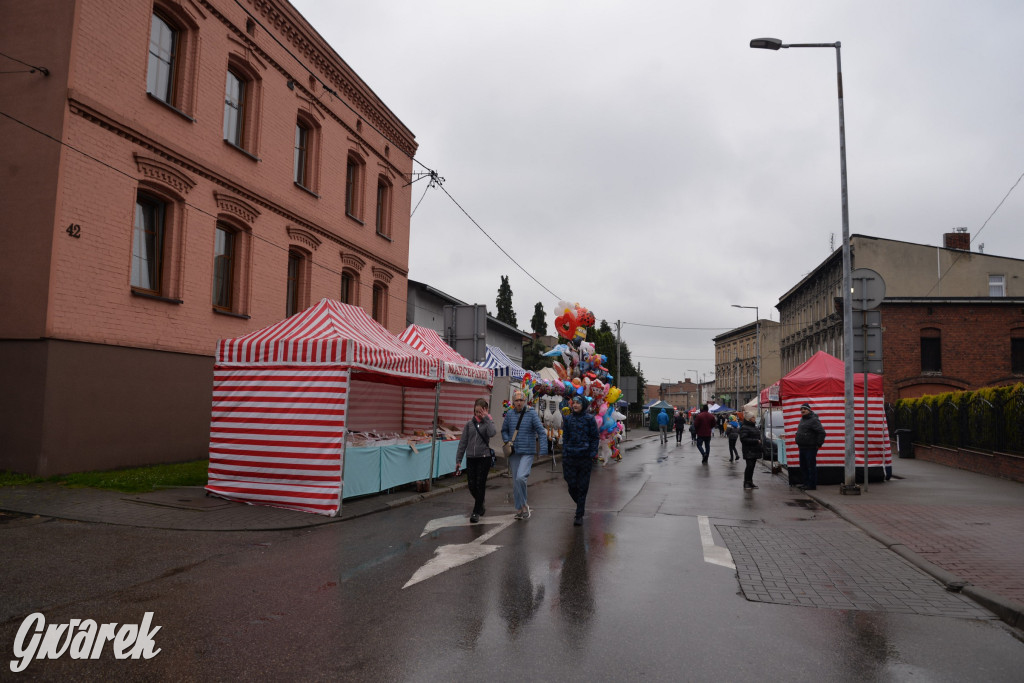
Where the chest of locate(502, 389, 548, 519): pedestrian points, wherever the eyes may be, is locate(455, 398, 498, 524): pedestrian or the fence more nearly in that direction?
the pedestrian

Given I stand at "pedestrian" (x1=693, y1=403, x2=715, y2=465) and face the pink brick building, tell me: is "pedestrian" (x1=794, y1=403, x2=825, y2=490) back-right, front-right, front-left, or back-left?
front-left

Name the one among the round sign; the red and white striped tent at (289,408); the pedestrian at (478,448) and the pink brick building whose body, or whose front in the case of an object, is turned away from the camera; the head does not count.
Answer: the round sign

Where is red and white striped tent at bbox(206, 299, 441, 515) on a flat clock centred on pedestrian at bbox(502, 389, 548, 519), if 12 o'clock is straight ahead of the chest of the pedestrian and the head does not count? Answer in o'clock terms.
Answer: The red and white striped tent is roughly at 3 o'clock from the pedestrian.

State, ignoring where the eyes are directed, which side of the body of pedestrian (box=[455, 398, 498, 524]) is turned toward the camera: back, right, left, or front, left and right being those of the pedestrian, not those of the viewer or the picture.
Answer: front

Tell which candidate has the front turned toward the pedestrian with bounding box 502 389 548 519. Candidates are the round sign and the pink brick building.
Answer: the pink brick building

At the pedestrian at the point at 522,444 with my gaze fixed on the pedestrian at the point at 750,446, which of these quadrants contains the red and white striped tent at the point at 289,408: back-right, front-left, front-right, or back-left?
back-left

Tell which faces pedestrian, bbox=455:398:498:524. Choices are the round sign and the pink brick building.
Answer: the pink brick building

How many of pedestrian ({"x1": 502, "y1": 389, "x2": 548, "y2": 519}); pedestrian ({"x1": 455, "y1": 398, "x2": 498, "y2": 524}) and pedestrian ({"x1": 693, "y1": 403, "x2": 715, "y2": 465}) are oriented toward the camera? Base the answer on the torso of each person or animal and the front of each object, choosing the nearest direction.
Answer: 2

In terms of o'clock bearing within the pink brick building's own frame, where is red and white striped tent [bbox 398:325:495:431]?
The red and white striped tent is roughly at 10 o'clock from the pink brick building.

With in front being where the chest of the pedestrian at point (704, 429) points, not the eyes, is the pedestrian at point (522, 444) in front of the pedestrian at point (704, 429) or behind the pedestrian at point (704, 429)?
behind

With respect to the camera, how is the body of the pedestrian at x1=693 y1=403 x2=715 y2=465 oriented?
away from the camera

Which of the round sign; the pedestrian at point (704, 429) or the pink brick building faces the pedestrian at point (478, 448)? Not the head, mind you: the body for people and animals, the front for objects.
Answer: the pink brick building

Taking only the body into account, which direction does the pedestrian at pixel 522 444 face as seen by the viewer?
toward the camera

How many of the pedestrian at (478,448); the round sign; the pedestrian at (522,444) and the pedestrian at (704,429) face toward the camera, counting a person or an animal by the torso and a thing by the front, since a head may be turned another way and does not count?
2

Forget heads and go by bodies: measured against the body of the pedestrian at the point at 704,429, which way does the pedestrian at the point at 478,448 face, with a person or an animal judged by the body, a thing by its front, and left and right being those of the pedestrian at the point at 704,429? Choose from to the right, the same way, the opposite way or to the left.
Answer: the opposite way

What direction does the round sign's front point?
away from the camera
